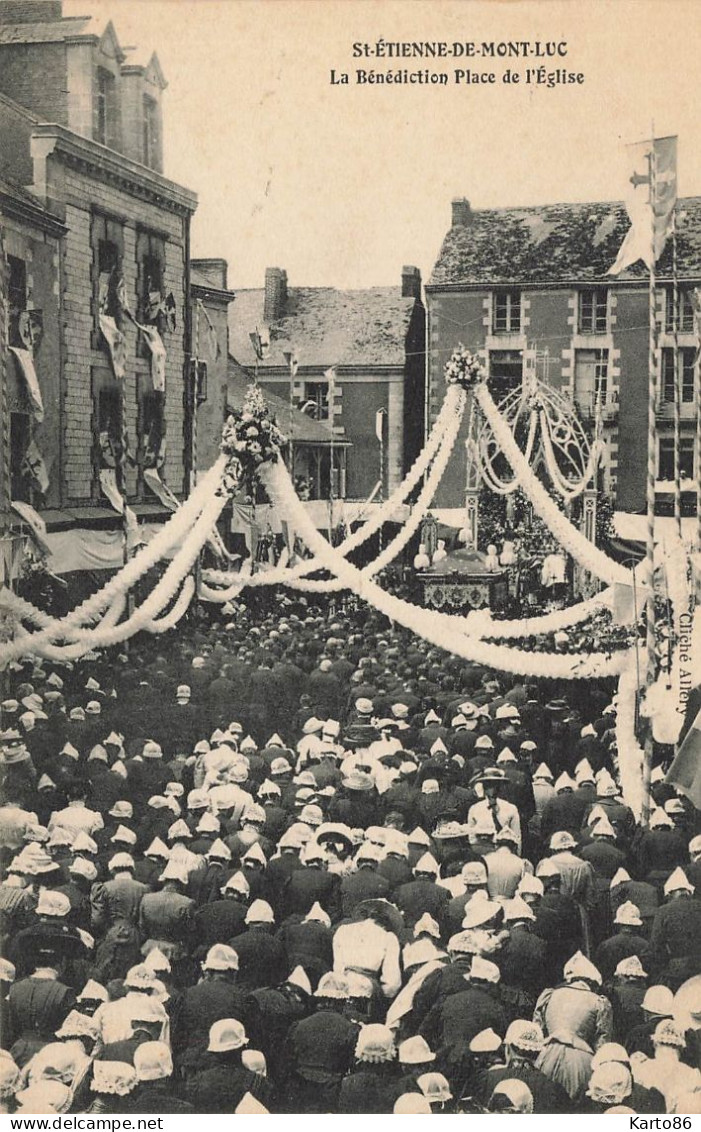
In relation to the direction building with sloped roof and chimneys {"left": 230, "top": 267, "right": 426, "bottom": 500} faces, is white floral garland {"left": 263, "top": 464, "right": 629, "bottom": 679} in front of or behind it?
in front

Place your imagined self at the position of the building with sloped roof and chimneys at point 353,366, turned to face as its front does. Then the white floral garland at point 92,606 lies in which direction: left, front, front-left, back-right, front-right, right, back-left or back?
front-right

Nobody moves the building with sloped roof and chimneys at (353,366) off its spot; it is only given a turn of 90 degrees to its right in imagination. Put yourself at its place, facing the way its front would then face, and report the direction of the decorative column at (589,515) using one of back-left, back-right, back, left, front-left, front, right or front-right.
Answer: back

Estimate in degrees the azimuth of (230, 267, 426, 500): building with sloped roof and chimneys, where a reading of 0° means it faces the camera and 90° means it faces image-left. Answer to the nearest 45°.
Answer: approximately 0°

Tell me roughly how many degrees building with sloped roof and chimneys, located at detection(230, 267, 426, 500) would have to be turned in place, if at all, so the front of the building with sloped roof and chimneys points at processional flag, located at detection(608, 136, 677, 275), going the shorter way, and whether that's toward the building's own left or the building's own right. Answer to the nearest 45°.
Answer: approximately 45° to the building's own left

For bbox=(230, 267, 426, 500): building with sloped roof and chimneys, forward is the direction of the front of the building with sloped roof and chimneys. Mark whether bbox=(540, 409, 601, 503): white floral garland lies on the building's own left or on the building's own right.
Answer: on the building's own left

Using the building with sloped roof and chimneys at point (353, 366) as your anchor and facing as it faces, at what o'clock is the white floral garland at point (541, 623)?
The white floral garland is roughly at 11 o'clock from the building with sloped roof and chimneys.

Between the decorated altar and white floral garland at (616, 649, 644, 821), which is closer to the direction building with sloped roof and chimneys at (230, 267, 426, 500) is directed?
the white floral garland

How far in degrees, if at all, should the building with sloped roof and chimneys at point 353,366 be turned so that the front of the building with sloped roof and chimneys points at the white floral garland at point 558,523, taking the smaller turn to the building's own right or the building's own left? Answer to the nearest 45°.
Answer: approximately 45° to the building's own left

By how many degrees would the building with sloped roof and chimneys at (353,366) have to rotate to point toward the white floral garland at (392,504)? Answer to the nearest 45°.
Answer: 0° — it already faces it

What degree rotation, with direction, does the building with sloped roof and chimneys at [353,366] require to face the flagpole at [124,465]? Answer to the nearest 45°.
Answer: approximately 45° to its right
